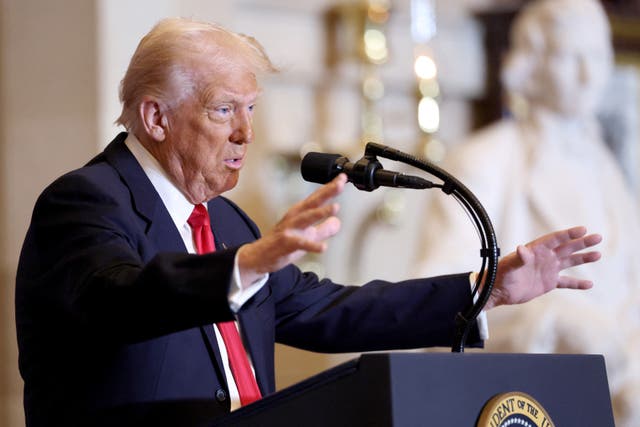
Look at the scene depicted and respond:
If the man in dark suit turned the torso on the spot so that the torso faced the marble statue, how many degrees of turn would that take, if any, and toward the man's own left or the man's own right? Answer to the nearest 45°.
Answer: approximately 90° to the man's own left

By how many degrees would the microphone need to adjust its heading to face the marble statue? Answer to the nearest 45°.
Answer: approximately 90° to its right

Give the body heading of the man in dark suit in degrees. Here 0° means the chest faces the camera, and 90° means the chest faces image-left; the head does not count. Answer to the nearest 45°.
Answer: approximately 315°

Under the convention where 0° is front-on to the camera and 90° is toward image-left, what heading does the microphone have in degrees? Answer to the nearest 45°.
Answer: approximately 90°
